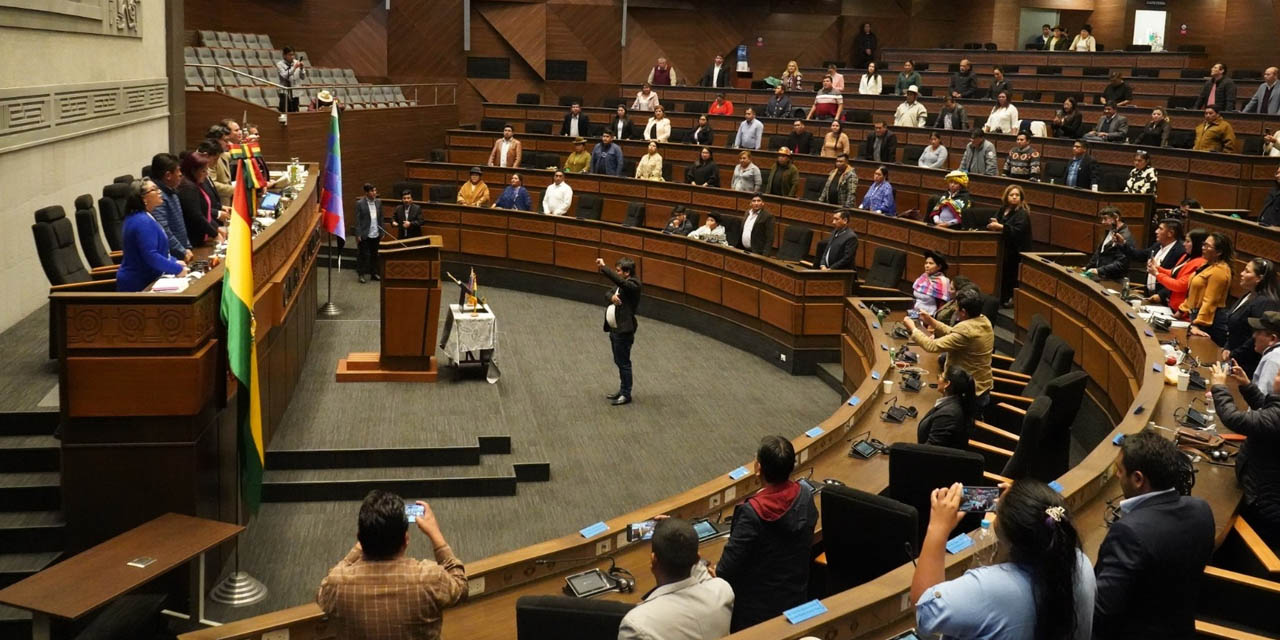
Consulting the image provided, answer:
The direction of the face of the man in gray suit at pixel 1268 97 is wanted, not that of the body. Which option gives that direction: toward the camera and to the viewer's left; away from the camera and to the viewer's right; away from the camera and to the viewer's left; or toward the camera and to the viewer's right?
toward the camera and to the viewer's left

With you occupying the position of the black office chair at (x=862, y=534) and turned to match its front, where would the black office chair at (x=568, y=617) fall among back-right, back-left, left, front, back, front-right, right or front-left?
left

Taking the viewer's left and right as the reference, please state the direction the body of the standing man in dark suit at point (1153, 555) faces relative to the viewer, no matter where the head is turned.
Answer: facing away from the viewer and to the left of the viewer

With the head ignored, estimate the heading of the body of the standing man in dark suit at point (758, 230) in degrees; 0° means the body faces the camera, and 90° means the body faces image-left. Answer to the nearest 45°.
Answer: approximately 45°

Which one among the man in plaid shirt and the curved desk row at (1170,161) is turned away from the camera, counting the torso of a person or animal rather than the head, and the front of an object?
the man in plaid shirt

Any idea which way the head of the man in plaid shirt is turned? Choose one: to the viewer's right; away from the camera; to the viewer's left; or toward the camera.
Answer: away from the camera

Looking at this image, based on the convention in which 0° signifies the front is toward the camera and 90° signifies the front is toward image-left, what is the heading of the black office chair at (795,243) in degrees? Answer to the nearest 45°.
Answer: approximately 45°

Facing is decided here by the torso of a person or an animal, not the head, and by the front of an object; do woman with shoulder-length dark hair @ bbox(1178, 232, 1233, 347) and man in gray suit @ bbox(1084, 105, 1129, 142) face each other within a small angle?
no

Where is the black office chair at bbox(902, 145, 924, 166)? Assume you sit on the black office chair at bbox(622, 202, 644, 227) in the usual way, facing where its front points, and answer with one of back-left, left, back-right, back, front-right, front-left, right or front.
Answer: back-left

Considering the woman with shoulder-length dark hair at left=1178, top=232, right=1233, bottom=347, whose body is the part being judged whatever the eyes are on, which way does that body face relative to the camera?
to the viewer's left

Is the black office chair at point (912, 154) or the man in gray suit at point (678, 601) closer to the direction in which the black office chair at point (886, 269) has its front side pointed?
the man in gray suit

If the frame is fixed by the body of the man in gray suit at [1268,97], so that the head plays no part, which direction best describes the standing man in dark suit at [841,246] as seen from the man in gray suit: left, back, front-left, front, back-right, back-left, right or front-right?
front

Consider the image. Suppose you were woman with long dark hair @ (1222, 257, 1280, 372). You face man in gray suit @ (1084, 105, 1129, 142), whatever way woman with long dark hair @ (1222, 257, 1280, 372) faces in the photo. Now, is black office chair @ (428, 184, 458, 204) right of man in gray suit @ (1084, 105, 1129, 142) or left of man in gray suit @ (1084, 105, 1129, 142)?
left

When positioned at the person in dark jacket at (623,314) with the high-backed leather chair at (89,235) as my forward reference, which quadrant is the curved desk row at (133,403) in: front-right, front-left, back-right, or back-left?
front-left

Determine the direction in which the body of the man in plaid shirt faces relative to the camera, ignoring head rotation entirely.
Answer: away from the camera

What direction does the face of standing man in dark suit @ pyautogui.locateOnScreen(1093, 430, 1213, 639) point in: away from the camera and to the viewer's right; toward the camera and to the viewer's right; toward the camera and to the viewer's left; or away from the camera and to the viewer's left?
away from the camera and to the viewer's left

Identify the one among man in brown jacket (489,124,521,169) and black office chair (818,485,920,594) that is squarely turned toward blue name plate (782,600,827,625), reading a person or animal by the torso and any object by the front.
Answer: the man in brown jacket

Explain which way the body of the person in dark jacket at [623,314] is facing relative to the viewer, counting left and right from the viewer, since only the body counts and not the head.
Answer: facing to the left of the viewer

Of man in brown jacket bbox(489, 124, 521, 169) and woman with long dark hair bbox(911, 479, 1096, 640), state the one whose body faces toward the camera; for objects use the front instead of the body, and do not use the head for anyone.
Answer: the man in brown jacket

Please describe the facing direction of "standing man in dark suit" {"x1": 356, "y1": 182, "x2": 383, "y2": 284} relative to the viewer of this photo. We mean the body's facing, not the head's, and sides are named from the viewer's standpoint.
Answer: facing the viewer and to the right of the viewer

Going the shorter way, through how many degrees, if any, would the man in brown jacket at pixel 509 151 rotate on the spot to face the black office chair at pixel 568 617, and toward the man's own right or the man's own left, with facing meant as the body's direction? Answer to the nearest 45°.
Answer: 0° — they already face it
